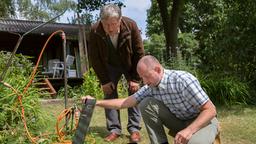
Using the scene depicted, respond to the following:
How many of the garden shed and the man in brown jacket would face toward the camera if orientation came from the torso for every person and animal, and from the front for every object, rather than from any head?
2

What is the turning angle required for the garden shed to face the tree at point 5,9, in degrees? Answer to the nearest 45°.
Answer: approximately 180°

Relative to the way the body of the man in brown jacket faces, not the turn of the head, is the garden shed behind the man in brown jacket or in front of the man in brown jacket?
behind

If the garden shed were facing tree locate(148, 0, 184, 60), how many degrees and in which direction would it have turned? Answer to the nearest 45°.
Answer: approximately 90° to its left

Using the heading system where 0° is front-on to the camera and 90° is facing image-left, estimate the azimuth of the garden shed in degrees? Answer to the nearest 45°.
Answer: approximately 0°
